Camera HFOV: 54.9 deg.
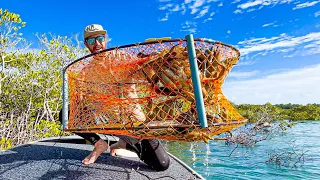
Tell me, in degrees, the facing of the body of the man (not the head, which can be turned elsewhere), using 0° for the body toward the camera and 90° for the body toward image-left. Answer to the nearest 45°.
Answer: approximately 0°
